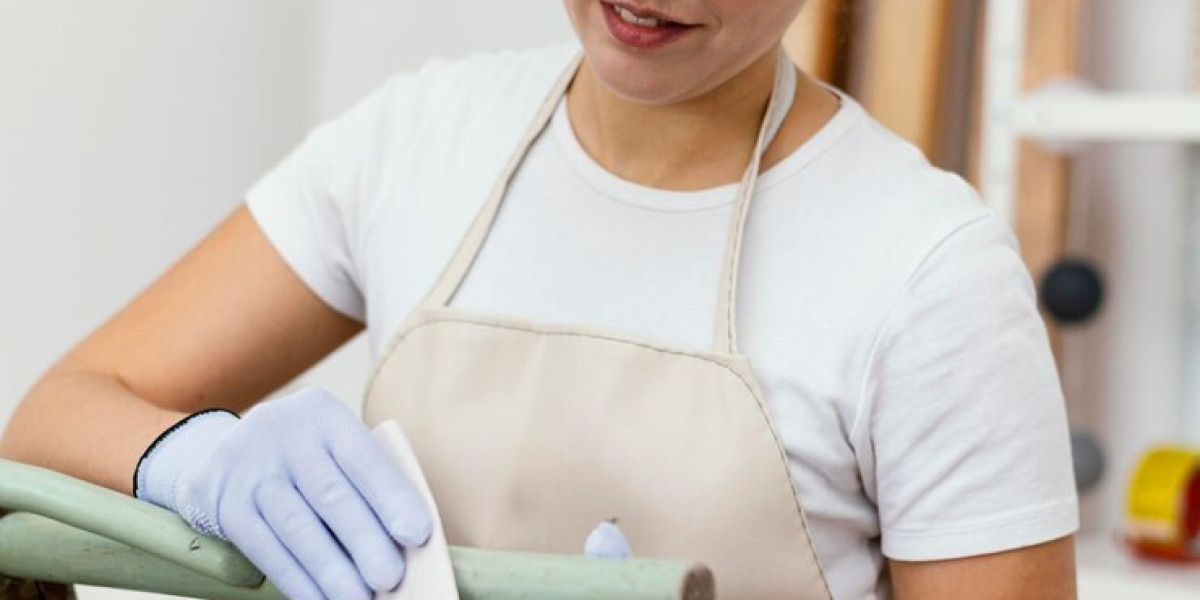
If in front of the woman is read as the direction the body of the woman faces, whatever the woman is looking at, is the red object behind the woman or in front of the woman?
behind

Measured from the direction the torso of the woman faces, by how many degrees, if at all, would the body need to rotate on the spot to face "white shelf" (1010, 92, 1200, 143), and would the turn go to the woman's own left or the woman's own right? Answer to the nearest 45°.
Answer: approximately 180°

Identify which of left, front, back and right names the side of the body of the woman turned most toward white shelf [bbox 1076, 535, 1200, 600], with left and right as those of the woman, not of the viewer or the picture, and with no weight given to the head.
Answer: back

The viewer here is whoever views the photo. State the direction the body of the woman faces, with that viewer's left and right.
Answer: facing the viewer and to the left of the viewer

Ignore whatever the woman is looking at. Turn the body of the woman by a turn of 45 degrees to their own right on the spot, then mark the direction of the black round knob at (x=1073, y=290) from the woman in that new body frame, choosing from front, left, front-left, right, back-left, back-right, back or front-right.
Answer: back-right

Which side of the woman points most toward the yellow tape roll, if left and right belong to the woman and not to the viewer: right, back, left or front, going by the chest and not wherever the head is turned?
back
